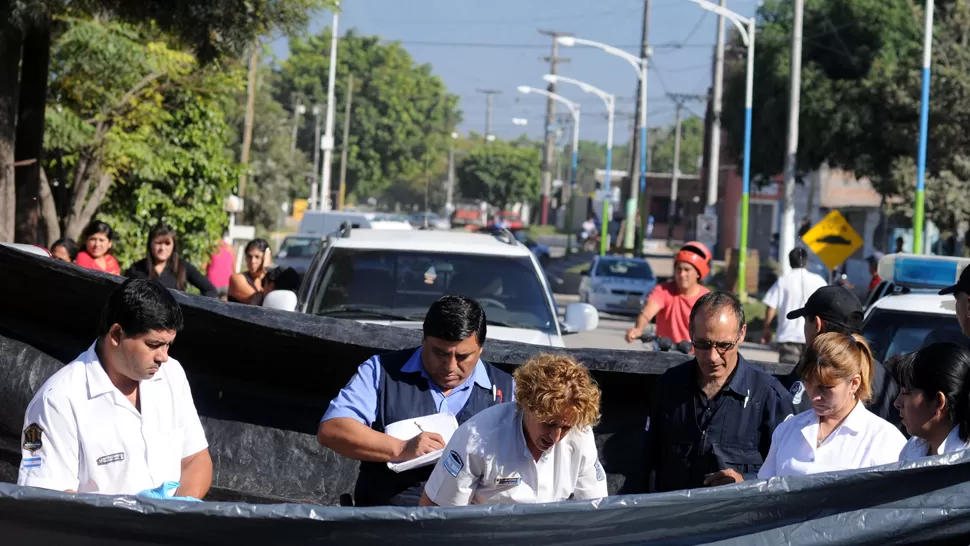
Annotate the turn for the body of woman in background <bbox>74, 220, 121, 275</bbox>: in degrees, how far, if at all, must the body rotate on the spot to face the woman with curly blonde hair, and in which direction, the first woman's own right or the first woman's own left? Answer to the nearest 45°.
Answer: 0° — they already face them

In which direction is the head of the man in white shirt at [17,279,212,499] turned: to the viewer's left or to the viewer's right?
to the viewer's right

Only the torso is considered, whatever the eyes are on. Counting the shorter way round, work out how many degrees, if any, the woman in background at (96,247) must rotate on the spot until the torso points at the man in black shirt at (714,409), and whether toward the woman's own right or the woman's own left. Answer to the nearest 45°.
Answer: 0° — they already face them

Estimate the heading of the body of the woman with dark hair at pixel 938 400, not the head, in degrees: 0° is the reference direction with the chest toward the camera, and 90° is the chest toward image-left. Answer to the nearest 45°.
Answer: approximately 90°

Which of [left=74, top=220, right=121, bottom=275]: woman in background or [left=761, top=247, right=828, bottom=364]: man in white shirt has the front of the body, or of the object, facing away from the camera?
the man in white shirt

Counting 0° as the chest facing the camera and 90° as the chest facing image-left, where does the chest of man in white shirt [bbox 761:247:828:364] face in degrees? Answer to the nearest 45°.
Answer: approximately 180°

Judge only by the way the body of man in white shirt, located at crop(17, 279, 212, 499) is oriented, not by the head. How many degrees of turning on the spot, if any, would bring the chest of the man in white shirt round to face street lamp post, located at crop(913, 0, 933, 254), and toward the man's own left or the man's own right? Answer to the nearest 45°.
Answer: approximately 90° to the man's own left

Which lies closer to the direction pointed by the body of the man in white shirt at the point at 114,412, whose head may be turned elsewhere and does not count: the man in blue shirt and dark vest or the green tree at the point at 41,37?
the man in blue shirt and dark vest

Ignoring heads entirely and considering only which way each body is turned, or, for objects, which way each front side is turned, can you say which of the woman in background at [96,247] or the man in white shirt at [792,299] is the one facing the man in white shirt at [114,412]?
the woman in background
